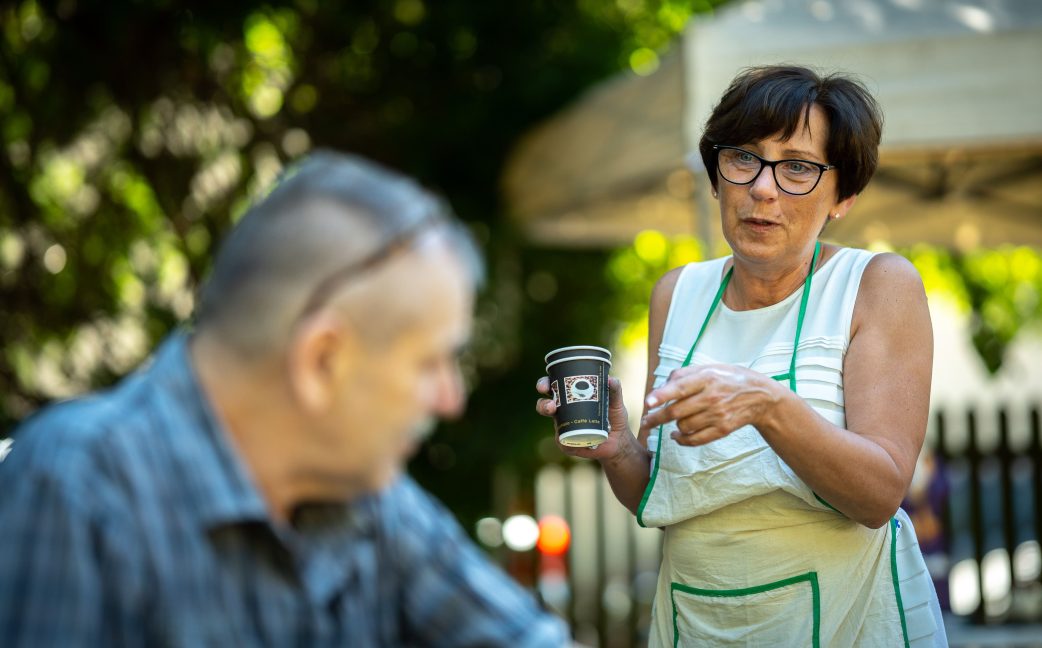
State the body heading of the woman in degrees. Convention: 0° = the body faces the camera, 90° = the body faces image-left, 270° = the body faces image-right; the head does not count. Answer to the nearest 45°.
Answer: approximately 45°

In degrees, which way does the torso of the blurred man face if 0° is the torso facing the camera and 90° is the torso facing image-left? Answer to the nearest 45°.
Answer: approximately 315°

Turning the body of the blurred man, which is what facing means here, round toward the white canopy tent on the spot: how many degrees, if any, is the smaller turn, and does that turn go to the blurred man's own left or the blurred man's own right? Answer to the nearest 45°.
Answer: approximately 90° to the blurred man's own left

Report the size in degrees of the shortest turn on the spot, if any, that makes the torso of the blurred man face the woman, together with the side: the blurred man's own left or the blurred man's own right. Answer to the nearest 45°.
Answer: approximately 90° to the blurred man's own left

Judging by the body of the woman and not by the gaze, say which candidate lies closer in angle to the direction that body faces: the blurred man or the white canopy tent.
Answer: the blurred man

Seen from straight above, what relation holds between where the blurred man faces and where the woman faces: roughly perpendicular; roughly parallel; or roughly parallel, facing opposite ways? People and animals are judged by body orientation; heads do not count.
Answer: roughly perpendicular

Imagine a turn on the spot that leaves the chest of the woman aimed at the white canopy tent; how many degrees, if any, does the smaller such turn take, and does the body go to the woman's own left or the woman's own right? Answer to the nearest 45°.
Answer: approximately 135° to the woman's own right
